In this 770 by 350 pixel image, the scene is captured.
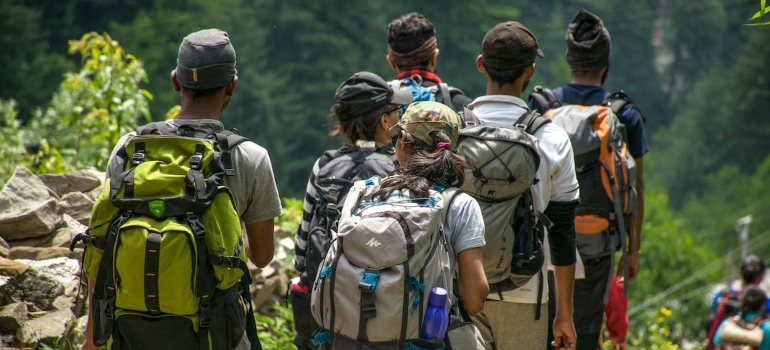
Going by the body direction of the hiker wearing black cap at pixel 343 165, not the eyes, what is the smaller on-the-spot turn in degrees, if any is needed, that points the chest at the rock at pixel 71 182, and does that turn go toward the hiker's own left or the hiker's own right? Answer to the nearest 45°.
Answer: approximately 90° to the hiker's own left

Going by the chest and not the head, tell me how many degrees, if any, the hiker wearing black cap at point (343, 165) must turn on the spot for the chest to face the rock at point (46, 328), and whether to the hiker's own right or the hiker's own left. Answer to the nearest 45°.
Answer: approximately 135° to the hiker's own left

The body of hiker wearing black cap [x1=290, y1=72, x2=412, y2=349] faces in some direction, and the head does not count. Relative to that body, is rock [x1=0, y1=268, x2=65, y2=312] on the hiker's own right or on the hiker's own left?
on the hiker's own left

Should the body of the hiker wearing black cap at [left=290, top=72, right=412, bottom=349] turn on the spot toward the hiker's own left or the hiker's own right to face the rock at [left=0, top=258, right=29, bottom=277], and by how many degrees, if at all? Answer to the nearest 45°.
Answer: approximately 135° to the hiker's own left

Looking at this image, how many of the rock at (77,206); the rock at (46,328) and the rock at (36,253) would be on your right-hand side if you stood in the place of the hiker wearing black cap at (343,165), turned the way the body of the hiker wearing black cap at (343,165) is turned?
0

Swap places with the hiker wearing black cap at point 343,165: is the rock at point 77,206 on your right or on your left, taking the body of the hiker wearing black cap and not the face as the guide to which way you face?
on your left

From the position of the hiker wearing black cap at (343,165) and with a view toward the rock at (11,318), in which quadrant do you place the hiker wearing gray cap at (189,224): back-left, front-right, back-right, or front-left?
front-left

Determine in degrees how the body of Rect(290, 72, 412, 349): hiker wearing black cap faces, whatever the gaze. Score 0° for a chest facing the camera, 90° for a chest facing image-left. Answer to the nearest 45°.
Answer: approximately 225°
